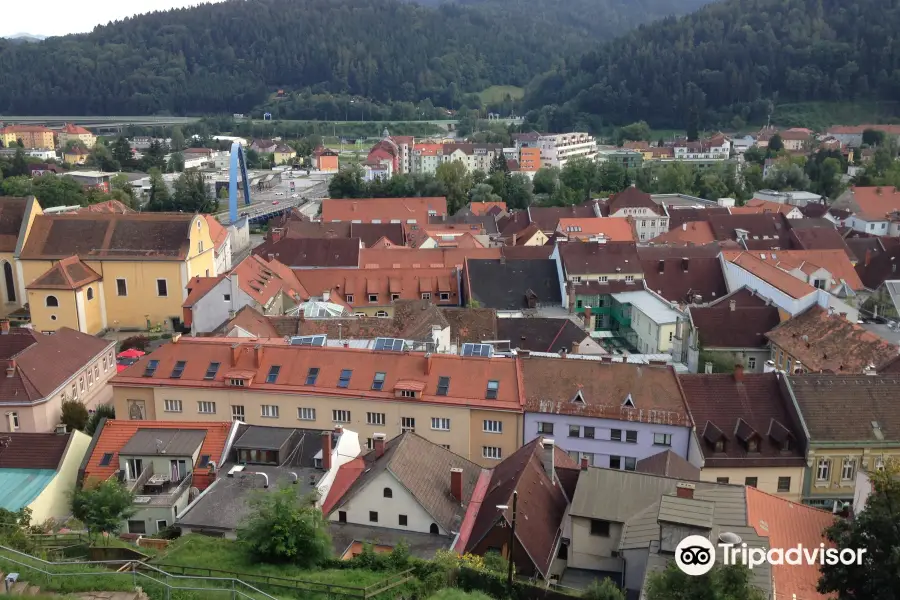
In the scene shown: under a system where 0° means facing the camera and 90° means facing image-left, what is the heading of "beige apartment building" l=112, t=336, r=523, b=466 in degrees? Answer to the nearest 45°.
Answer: approximately 0°

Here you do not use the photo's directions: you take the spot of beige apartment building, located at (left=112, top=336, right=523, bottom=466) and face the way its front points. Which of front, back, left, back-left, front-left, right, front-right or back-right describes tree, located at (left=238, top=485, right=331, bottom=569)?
front

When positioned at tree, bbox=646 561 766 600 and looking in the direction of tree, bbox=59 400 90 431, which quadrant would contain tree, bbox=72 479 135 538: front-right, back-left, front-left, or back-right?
front-left

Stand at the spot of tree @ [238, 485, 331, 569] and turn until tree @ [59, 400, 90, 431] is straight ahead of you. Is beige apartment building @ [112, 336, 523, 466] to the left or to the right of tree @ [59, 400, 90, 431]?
right

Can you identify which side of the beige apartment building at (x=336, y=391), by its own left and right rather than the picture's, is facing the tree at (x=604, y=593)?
front

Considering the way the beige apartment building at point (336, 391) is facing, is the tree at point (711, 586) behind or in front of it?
in front

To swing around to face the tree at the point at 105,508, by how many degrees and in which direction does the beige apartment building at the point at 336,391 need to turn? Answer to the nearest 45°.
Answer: approximately 45° to its right

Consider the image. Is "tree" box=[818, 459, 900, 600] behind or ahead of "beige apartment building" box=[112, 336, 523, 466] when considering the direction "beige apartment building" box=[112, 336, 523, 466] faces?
ahead

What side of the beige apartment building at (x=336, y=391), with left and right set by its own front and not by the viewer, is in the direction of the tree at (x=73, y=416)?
right

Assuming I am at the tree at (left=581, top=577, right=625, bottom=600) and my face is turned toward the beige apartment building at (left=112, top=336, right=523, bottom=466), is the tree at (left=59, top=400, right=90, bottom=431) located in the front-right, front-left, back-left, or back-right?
front-left

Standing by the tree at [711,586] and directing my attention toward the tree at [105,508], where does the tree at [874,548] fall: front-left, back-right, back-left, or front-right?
back-right
